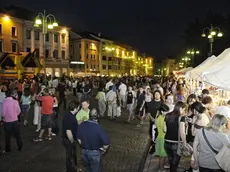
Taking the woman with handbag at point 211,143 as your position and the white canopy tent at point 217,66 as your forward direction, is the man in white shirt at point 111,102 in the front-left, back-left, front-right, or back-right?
front-left

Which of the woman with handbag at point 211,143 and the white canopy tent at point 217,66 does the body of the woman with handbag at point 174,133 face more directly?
the white canopy tent

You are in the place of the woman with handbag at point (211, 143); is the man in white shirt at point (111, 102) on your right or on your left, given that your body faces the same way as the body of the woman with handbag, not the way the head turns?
on your left

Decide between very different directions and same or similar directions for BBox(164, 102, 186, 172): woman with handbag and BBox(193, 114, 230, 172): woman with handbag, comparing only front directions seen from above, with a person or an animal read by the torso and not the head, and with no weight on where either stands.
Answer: same or similar directions

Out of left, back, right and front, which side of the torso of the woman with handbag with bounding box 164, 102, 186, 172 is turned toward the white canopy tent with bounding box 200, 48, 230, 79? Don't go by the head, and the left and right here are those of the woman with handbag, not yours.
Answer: front

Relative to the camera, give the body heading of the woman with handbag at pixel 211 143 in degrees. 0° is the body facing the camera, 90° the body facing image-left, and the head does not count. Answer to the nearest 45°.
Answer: approximately 225°

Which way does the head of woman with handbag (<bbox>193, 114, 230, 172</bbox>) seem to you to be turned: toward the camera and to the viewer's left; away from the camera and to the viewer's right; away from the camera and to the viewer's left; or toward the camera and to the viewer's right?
away from the camera and to the viewer's right

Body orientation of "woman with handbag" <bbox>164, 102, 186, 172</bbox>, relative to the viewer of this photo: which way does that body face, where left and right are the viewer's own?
facing away from the viewer and to the right of the viewer

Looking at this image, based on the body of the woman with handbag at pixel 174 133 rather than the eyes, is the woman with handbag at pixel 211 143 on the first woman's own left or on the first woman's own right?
on the first woman's own right
